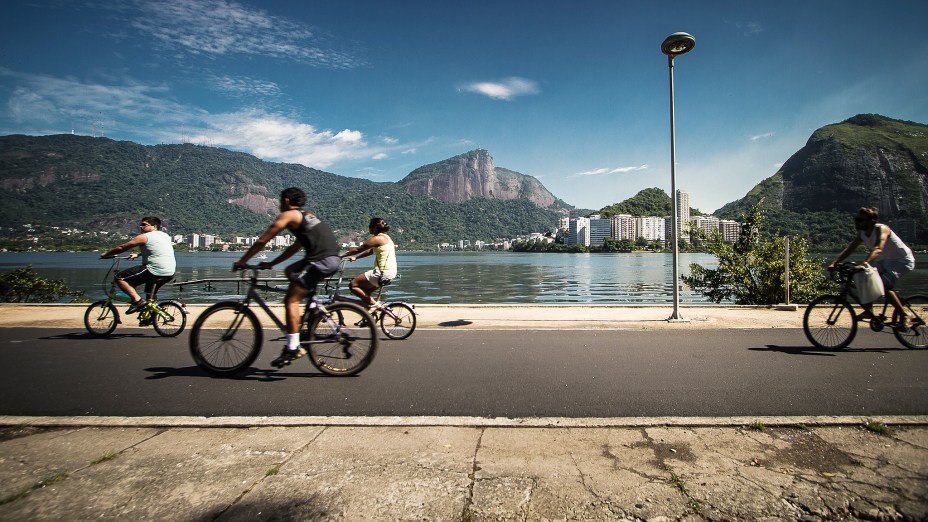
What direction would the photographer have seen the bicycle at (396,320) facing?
facing to the left of the viewer

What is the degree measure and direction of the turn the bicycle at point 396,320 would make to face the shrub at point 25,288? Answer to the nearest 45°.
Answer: approximately 45° to its right

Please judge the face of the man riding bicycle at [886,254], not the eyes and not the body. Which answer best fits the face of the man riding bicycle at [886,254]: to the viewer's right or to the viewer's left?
to the viewer's left

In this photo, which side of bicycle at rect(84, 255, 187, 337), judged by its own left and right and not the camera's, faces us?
left

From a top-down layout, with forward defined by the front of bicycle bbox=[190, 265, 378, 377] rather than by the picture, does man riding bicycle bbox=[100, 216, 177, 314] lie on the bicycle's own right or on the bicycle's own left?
on the bicycle's own right

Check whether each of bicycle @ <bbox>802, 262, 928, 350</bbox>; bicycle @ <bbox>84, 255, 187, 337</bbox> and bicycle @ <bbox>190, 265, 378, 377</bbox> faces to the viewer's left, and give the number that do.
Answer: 3

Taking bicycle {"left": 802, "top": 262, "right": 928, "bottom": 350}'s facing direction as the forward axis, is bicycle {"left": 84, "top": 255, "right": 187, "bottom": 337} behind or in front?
in front

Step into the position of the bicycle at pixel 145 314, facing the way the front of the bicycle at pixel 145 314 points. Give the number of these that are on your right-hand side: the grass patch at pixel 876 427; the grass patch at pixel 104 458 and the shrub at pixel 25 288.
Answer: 1

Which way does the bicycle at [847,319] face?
to the viewer's left

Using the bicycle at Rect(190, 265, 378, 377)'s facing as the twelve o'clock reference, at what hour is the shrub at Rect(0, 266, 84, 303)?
The shrub is roughly at 2 o'clock from the bicycle.

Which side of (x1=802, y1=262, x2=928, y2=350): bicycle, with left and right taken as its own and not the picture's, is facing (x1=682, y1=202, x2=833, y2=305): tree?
right

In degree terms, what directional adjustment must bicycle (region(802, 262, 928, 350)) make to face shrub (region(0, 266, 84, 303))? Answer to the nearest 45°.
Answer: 0° — it already faces it

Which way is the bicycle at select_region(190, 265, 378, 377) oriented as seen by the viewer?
to the viewer's left
